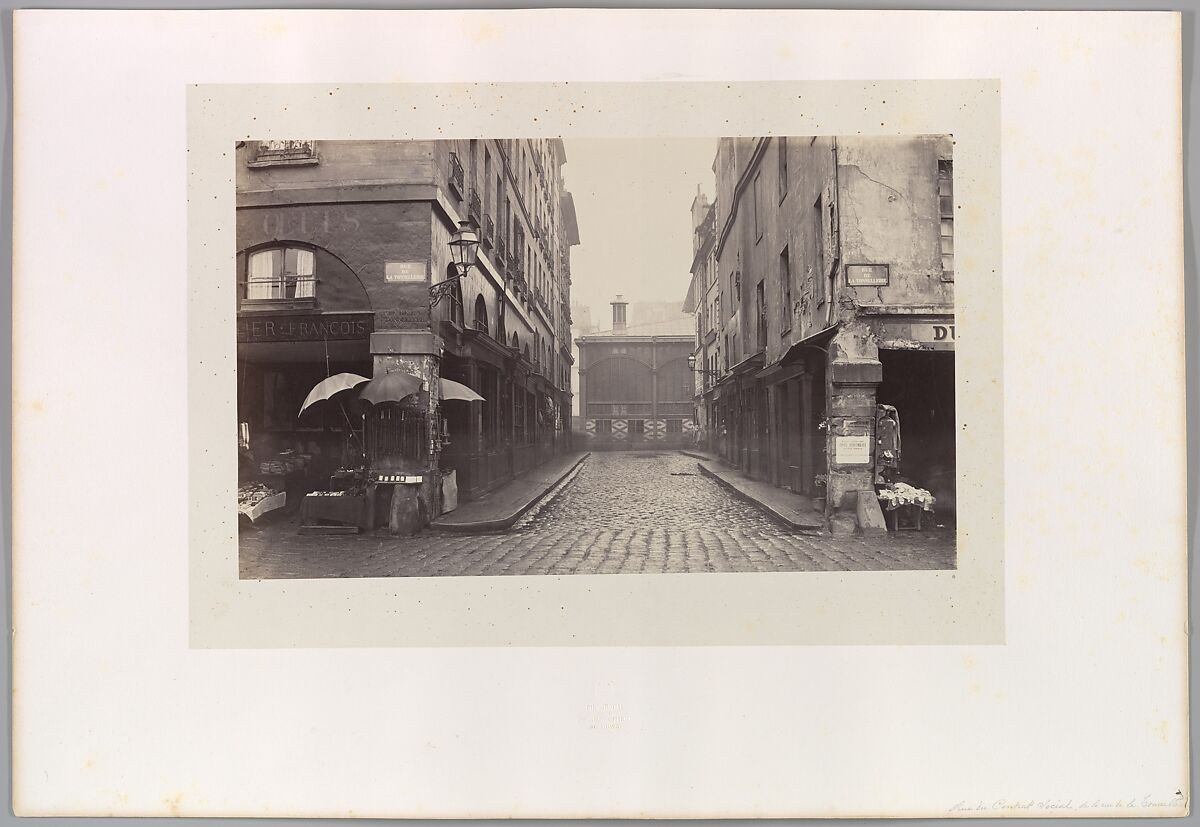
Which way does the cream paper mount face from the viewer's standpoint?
toward the camera
